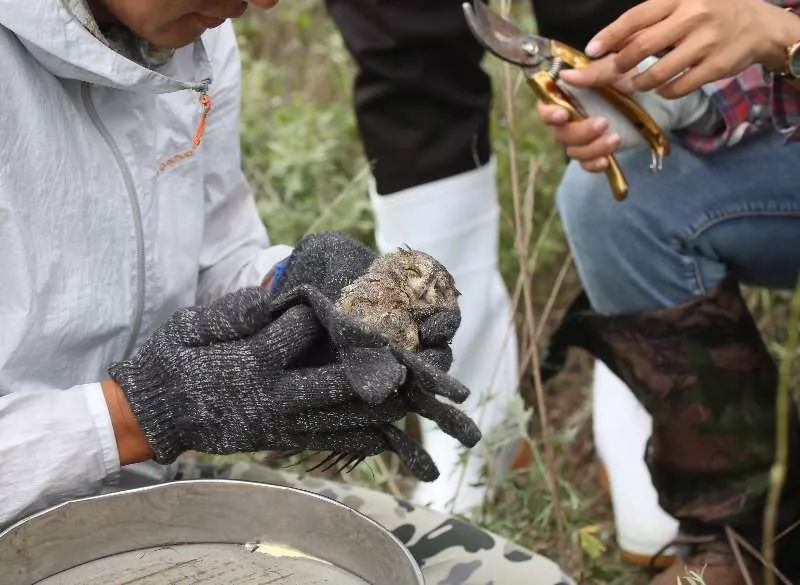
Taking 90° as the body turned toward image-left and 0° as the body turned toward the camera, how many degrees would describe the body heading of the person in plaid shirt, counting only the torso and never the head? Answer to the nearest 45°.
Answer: approximately 90°

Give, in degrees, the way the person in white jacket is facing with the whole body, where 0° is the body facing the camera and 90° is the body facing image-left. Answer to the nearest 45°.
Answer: approximately 315°

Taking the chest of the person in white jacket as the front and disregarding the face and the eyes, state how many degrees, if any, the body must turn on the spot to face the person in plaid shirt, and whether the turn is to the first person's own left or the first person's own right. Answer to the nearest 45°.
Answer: approximately 45° to the first person's own left

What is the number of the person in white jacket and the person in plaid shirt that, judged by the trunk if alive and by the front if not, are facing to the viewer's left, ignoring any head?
1

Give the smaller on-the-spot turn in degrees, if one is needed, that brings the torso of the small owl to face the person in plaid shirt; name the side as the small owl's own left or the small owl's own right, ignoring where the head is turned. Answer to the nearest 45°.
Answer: approximately 90° to the small owl's own left

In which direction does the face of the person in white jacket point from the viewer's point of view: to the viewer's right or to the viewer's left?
to the viewer's right

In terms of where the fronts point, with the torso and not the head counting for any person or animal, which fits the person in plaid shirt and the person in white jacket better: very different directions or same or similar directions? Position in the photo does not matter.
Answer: very different directions

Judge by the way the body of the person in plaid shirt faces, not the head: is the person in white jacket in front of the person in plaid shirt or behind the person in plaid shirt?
in front

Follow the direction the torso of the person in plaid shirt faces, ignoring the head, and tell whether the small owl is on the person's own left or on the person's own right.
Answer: on the person's own left

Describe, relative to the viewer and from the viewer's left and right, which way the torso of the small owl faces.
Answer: facing the viewer and to the right of the viewer

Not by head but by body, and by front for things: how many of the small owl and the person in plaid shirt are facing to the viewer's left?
1

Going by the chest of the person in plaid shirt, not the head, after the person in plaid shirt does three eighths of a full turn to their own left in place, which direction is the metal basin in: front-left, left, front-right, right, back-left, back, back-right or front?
right
